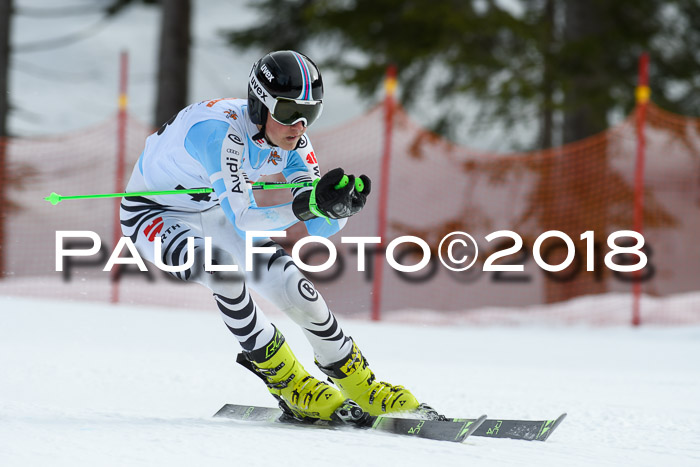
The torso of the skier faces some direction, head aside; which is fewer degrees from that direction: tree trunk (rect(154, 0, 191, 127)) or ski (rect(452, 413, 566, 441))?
the ski

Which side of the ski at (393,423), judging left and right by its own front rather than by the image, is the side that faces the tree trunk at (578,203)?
left

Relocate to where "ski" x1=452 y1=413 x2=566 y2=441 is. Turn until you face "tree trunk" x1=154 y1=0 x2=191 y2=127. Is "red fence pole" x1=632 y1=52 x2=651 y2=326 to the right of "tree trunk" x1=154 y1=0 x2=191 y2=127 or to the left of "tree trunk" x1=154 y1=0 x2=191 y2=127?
right

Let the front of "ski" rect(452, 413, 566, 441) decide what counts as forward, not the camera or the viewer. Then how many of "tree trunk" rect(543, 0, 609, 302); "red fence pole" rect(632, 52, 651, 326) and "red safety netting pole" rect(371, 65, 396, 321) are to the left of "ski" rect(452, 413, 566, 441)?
3

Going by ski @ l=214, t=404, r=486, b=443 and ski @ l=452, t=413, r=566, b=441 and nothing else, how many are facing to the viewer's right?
2

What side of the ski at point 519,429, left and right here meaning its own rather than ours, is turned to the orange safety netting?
left

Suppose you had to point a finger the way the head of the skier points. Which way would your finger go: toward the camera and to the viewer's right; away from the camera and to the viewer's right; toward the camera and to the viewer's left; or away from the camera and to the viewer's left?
toward the camera and to the viewer's right

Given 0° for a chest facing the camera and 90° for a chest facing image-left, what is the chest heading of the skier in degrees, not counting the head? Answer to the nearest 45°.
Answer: approximately 315°

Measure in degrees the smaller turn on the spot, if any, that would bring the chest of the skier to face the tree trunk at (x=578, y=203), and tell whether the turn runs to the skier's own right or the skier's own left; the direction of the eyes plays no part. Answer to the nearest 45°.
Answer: approximately 90° to the skier's own left

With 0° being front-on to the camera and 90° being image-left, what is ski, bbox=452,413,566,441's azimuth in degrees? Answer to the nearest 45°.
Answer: approximately 270°

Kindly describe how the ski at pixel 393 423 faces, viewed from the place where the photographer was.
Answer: facing to the right of the viewer
